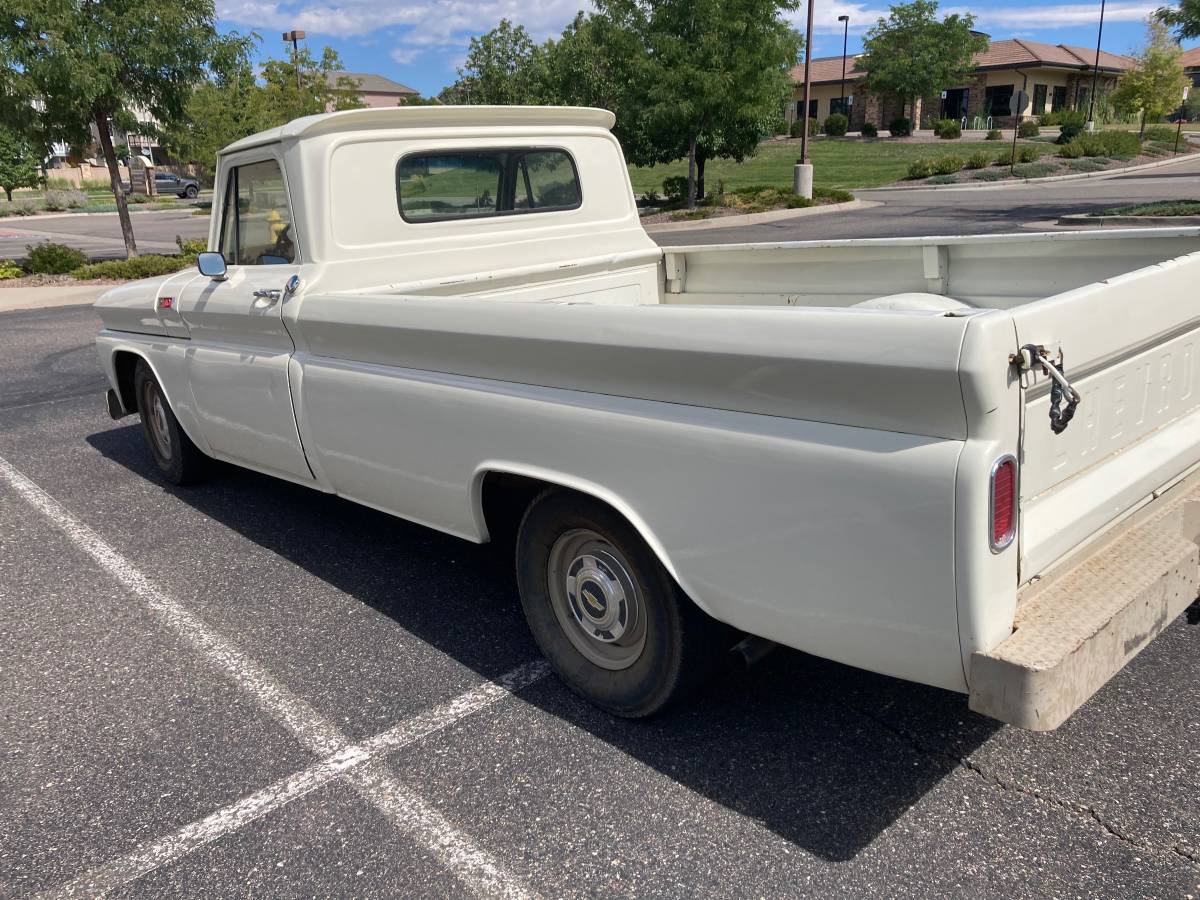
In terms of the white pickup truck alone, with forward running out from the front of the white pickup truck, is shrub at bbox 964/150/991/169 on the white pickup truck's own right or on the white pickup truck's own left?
on the white pickup truck's own right

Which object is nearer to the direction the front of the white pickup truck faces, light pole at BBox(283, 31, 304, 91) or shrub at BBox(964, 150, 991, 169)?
the light pole

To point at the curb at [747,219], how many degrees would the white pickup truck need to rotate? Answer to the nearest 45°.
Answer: approximately 45° to its right

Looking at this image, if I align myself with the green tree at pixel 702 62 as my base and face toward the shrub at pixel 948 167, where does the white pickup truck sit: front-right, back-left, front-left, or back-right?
back-right

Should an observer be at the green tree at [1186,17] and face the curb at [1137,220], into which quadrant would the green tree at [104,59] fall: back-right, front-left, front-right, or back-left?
front-right

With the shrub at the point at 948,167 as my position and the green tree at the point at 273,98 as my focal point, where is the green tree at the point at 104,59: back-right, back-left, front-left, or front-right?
front-left

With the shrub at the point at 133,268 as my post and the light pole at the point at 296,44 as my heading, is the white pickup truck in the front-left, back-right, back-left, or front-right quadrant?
back-right

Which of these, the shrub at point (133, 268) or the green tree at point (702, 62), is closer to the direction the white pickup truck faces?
the shrub

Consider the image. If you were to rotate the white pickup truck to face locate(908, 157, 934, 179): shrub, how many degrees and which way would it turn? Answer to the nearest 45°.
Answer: approximately 45° to its right

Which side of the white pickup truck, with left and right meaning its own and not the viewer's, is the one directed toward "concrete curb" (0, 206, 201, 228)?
front

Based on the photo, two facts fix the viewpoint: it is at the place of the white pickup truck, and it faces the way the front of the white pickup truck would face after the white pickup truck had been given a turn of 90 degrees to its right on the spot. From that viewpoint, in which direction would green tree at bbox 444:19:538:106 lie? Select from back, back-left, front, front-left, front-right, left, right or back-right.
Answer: front-left

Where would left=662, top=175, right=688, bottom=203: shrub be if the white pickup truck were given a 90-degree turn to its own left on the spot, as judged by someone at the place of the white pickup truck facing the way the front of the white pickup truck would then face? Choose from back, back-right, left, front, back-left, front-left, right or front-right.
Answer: back-right

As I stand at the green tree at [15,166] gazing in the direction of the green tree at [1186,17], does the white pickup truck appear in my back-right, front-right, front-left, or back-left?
front-right

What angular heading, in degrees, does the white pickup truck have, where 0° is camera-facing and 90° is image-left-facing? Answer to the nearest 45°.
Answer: approximately 135°

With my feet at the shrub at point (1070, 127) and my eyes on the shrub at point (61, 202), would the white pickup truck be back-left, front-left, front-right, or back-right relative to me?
front-left

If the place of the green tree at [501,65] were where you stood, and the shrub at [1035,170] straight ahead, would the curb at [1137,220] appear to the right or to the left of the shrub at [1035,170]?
right

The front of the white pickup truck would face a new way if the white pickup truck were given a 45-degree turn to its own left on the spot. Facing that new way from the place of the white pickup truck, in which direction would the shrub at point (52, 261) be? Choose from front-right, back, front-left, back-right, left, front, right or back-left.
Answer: front-right
